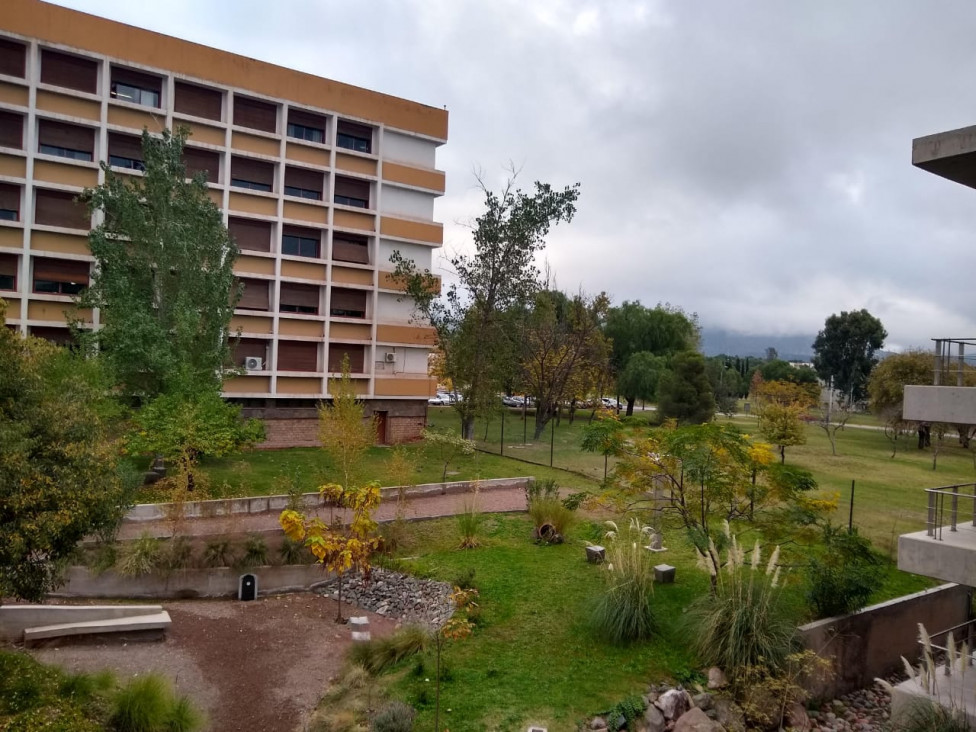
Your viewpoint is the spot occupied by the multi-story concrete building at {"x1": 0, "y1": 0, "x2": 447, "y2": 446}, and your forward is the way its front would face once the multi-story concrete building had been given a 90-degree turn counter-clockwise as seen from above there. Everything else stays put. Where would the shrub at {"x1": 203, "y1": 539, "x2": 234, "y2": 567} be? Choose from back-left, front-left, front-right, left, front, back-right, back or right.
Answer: back-right

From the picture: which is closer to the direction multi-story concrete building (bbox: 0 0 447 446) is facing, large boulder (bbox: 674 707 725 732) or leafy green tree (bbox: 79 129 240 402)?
the large boulder

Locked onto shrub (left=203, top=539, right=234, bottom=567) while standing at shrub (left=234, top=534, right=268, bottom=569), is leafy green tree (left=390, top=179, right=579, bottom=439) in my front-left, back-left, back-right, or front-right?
back-right

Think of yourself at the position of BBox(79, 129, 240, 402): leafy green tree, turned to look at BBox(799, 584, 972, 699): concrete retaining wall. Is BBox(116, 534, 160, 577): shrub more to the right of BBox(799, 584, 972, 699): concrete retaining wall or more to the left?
right

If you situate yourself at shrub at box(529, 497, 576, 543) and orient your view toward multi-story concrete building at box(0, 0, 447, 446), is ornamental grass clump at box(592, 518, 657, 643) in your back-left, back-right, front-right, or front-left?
back-left

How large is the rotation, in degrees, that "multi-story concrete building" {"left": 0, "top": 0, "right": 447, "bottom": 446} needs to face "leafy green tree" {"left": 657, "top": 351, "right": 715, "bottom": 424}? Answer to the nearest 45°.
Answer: approximately 45° to its left

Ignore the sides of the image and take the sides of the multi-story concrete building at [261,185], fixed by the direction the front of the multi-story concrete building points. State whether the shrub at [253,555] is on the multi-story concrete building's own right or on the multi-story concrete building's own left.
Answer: on the multi-story concrete building's own right

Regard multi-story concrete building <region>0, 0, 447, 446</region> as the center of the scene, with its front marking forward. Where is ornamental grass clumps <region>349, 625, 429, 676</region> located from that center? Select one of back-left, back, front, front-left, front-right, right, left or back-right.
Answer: front-right

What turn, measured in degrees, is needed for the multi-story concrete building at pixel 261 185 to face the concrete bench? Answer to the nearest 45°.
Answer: approximately 45° to its right

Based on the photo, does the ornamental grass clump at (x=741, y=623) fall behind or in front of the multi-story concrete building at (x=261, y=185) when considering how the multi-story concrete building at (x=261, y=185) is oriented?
in front

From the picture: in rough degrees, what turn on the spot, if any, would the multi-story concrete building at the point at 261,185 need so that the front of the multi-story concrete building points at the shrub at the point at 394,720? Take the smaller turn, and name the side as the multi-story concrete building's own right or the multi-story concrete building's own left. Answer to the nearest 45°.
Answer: approximately 45° to the multi-story concrete building's own right

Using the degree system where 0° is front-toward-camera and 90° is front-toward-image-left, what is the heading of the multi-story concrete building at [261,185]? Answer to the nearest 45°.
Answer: approximately 315°
